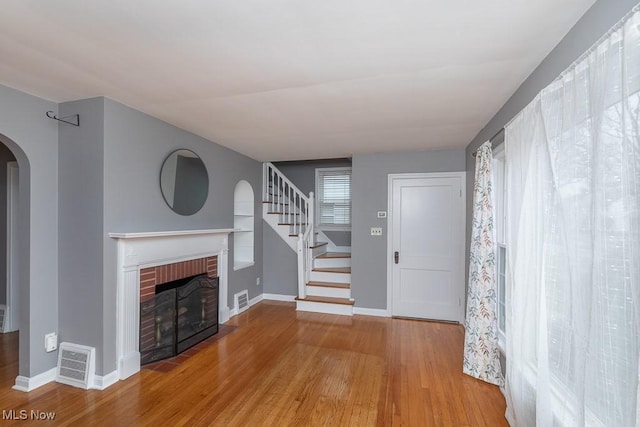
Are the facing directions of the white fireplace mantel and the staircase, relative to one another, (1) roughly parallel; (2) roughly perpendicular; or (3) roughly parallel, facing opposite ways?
roughly perpendicular

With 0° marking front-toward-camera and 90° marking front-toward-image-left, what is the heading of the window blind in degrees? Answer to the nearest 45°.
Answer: approximately 0°

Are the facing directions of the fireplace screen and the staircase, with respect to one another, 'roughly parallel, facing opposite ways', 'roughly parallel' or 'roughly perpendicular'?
roughly perpendicular

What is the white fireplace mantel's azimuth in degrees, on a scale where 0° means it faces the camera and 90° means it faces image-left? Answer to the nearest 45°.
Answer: approximately 315°

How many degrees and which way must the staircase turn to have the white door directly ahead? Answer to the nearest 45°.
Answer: approximately 45° to its left

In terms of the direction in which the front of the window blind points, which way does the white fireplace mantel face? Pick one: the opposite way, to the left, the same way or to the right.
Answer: to the left

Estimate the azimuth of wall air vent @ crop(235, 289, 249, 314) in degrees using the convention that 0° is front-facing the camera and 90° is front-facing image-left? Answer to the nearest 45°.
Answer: approximately 315°

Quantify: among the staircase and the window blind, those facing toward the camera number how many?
2
